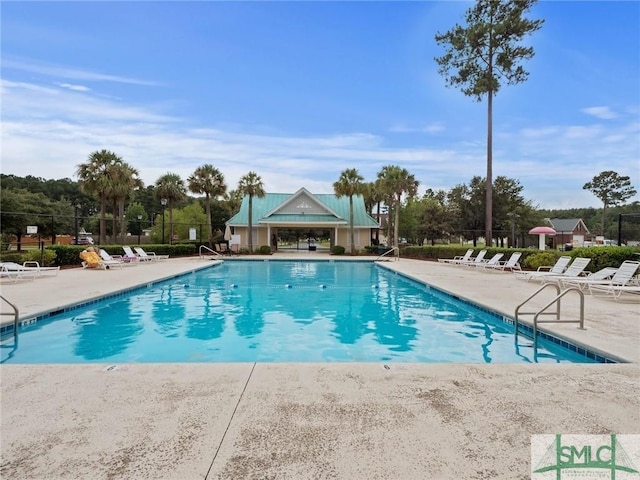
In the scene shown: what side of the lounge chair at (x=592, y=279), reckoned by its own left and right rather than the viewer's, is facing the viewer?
left

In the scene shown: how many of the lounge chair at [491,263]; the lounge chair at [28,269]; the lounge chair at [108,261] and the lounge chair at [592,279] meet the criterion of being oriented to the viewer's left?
2

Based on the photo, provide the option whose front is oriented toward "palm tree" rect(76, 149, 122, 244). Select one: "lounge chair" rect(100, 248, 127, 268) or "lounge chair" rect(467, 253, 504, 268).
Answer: "lounge chair" rect(467, 253, 504, 268)

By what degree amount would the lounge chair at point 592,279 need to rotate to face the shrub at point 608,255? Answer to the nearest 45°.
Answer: approximately 90° to its right

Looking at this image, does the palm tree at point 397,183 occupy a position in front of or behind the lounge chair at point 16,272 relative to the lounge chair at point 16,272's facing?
in front

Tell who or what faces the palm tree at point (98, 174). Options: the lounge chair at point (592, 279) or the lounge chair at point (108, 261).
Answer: the lounge chair at point (592, 279)

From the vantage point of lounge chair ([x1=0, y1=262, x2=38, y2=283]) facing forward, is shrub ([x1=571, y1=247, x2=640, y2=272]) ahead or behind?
ahead

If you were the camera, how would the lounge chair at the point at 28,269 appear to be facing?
facing to the right of the viewer

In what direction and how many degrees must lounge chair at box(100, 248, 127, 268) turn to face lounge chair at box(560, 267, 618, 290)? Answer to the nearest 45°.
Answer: approximately 45° to its right

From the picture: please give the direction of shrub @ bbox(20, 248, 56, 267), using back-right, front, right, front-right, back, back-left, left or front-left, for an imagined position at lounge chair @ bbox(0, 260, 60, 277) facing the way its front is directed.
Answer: left

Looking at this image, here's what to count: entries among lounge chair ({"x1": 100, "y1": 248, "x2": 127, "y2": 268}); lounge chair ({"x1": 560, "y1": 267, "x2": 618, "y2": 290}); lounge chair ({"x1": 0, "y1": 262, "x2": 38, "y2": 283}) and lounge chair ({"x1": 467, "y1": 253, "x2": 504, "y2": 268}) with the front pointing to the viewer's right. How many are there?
2

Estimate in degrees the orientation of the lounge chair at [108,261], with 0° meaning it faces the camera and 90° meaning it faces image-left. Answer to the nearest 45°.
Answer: approximately 270°

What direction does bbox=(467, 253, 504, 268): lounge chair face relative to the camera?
to the viewer's left

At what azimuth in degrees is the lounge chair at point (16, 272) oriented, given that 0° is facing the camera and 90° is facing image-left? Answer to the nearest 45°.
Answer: approximately 270°

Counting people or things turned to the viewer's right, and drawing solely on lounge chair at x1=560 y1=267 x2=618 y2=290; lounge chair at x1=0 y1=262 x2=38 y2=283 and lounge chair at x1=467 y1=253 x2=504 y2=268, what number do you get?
1

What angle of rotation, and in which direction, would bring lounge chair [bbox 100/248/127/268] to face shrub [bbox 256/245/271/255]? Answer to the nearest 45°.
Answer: approximately 45° to its left
